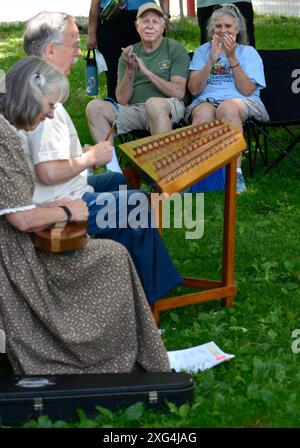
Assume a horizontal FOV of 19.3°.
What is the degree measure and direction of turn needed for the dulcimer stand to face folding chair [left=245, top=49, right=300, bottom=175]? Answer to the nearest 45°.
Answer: approximately 90° to its right

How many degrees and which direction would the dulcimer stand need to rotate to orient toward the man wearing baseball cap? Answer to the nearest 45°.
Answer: approximately 90° to its right

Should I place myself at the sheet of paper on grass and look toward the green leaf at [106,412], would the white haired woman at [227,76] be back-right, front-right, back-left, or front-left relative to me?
back-right

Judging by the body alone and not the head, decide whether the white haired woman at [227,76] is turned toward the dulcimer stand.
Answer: yes

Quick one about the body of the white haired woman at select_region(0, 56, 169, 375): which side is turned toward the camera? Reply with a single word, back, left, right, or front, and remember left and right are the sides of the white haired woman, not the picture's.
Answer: right

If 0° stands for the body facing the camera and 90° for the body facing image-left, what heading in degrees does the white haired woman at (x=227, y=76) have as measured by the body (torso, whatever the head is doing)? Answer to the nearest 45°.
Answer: approximately 0°

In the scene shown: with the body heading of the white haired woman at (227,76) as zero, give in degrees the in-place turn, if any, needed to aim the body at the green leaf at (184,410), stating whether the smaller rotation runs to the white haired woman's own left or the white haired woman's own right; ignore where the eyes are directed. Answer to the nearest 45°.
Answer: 0° — they already face it

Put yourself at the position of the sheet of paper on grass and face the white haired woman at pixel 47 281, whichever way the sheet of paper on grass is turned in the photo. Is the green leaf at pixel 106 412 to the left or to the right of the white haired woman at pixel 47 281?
left

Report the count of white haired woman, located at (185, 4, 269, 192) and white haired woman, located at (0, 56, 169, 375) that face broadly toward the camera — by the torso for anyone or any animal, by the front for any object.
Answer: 1

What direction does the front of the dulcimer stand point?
to the viewer's left

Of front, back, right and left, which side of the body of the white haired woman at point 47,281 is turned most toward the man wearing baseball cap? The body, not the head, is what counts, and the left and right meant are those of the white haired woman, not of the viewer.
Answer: left
